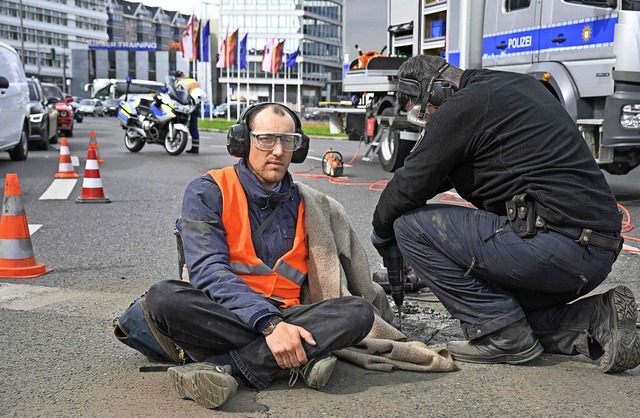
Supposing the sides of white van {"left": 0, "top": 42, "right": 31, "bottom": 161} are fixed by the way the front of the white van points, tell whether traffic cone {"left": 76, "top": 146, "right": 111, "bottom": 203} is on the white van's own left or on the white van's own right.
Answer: on the white van's own left

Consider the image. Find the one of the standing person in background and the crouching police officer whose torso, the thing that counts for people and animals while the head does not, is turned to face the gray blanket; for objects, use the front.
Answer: the crouching police officer

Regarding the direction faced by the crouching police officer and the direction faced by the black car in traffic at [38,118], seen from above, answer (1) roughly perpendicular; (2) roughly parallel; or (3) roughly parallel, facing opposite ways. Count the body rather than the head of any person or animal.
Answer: roughly perpendicular

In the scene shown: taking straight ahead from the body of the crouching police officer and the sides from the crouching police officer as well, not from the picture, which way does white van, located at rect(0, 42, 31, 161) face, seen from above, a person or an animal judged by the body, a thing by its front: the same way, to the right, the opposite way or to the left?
to the left

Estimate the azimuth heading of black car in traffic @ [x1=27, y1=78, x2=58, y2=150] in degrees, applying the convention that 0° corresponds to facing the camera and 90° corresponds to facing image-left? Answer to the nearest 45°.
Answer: approximately 45°

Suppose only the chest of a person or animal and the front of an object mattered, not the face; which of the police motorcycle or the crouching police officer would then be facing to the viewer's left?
the crouching police officer

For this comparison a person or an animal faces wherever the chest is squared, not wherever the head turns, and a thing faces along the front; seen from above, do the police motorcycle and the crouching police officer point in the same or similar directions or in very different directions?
very different directions

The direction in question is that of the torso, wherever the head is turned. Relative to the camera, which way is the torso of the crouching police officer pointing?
to the viewer's left

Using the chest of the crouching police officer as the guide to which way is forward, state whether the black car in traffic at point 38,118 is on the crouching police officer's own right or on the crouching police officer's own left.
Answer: on the crouching police officer's own right

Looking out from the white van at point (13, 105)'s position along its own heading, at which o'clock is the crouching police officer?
The crouching police officer is roughly at 10 o'clock from the white van.

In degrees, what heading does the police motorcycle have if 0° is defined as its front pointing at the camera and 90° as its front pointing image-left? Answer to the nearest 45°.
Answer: approximately 315°
